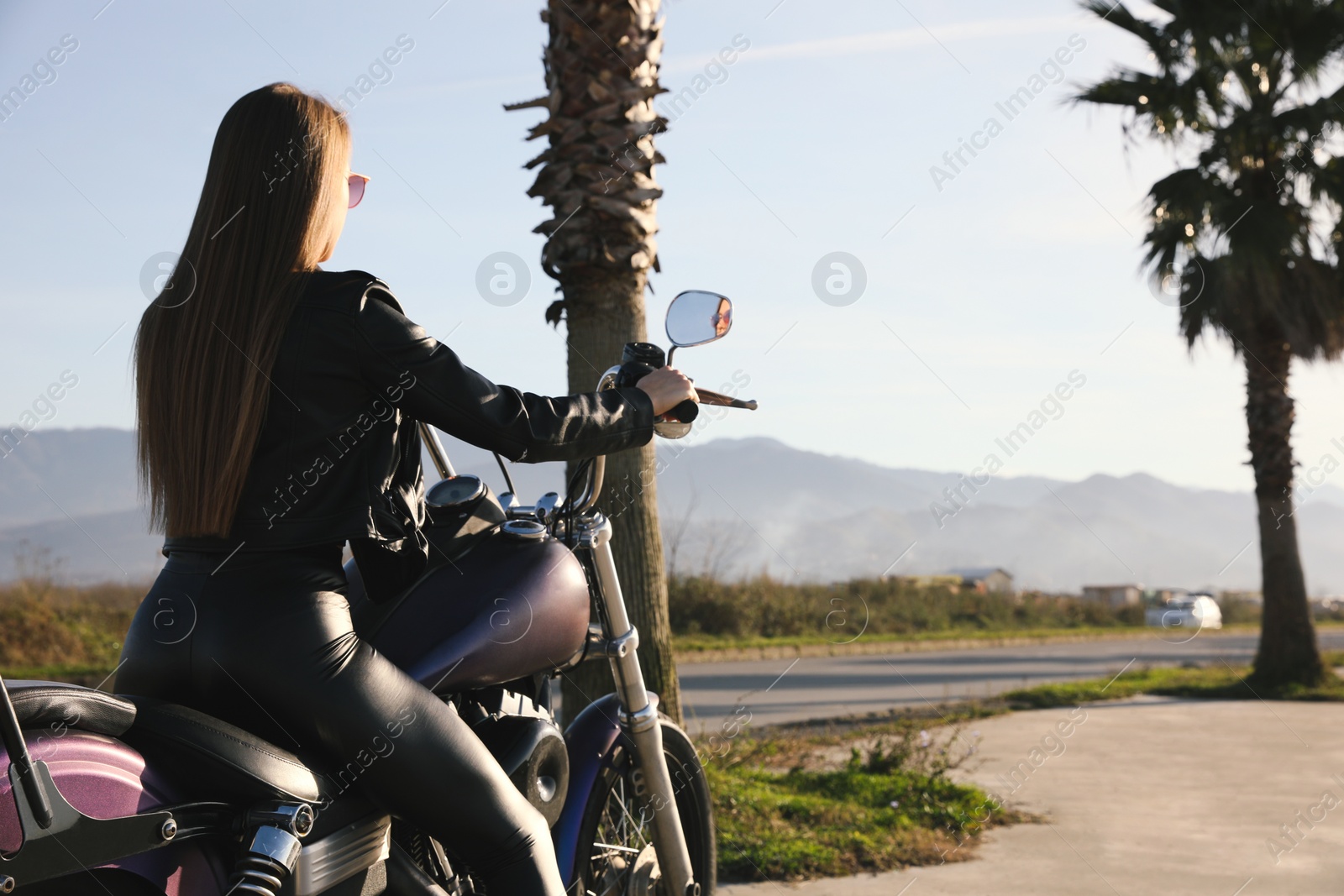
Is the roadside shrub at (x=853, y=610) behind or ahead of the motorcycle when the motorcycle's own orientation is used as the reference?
ahead

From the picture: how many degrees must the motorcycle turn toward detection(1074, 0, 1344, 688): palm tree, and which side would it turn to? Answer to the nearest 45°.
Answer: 0° — it already faces it

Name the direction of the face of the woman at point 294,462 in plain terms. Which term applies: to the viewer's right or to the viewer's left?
to the viewer's right

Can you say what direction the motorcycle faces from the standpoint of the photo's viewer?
facing away from the viewer and to the right of the viewer

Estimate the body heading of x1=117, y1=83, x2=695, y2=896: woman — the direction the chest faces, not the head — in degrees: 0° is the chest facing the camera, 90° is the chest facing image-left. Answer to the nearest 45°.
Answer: approximately 225°

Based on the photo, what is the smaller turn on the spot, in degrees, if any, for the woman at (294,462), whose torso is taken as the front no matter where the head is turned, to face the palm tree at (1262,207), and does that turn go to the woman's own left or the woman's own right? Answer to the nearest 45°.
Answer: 0° — they already face it
